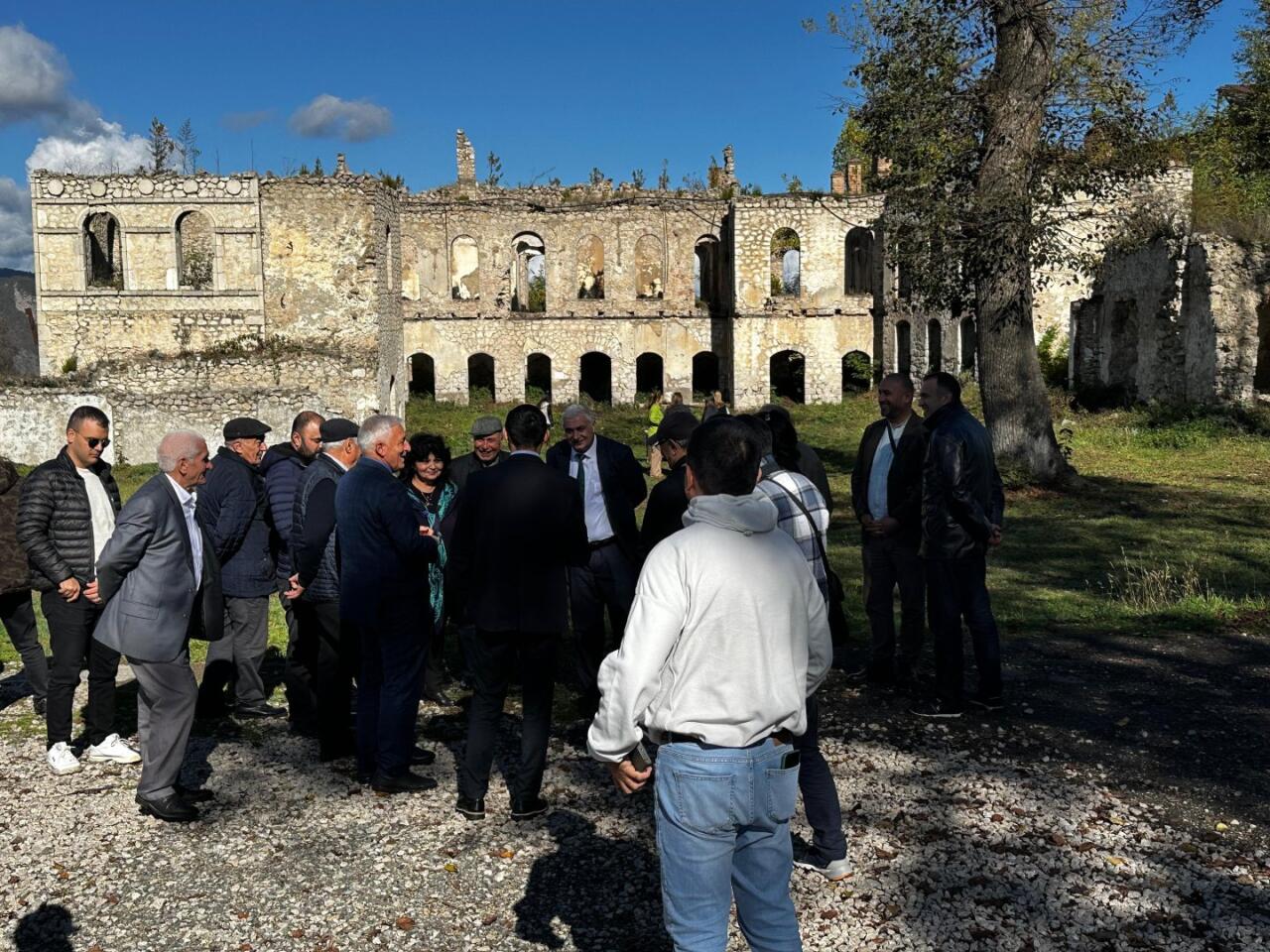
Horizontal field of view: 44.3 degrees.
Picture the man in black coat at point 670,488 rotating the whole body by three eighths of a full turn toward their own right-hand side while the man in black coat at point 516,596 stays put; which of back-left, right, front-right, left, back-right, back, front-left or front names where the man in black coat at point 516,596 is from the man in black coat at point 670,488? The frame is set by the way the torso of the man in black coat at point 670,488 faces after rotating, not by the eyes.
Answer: back

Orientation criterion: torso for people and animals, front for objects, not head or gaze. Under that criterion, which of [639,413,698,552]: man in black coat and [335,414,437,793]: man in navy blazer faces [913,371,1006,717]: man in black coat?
the man in navy blazer

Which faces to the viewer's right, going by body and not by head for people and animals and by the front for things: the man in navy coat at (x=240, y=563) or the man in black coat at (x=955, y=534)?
the man in navy coat at (x=240, y=563)

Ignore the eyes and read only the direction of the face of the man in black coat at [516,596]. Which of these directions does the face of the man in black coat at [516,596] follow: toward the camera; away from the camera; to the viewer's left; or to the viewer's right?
away from the camera

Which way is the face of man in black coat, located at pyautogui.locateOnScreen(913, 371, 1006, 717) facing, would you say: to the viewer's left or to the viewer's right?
to the viewer's left

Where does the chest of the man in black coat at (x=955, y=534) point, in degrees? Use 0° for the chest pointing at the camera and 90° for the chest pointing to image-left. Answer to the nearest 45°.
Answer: approximately 90°

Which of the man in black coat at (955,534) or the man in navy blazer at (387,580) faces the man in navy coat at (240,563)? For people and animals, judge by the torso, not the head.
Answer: the man in black coat at (955,534)

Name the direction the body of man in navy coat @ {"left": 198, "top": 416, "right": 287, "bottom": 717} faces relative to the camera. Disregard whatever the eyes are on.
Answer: to the viewer's right

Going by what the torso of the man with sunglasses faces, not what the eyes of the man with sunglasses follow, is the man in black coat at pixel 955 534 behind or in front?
in front

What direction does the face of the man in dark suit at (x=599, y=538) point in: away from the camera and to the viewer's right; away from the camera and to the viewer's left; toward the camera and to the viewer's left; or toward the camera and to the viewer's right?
toward the camera and to the viewer's left

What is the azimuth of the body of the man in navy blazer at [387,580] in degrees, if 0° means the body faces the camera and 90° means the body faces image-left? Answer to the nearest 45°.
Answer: approximately 270°

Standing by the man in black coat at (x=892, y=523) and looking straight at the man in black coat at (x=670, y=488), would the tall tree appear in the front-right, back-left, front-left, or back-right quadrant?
back-right

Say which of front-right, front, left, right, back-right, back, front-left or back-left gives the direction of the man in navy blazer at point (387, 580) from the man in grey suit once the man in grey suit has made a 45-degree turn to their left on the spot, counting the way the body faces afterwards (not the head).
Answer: front-right

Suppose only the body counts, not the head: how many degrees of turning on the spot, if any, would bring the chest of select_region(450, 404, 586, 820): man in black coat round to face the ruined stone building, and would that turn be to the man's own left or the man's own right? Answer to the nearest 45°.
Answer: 0° — they already face it

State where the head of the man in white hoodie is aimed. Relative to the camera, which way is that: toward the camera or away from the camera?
away from the camera
